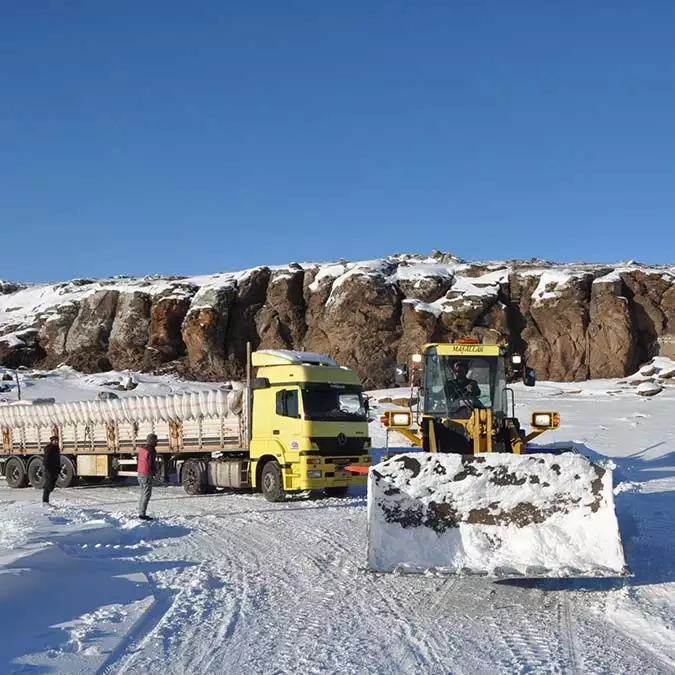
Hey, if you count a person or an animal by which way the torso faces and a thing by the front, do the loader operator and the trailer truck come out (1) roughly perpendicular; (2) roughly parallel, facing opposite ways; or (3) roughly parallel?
roughly perpendicular

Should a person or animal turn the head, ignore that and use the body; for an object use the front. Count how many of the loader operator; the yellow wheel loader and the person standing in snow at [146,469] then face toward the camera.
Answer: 2

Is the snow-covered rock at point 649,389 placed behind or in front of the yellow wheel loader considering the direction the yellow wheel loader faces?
behind

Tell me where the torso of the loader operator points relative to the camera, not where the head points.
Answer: toward the camera

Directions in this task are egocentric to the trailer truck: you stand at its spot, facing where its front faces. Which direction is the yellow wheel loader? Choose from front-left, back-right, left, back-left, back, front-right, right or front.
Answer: front-right

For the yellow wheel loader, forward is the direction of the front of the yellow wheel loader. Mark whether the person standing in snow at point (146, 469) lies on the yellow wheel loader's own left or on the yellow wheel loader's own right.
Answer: on the yellow wheel loader's own right

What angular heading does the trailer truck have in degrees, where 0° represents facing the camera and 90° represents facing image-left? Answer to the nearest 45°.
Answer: approximately 315°

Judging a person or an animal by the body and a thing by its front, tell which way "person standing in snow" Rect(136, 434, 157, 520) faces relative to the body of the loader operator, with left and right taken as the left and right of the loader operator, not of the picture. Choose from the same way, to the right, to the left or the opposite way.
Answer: to the left

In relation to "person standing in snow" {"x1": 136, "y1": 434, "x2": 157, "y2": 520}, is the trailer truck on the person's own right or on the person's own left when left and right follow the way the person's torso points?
on the person's own left
